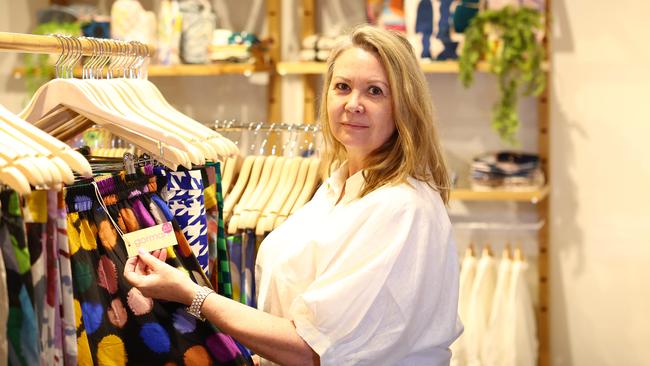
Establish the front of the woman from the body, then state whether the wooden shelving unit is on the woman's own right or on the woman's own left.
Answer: on the woman's own right

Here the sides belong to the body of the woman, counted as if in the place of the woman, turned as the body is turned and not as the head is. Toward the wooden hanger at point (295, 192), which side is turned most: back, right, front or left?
right

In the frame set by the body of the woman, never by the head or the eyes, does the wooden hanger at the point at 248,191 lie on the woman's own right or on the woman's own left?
on the woman's own right

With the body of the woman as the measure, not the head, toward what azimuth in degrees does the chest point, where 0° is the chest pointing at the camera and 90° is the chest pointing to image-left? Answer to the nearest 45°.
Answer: approximately 90°

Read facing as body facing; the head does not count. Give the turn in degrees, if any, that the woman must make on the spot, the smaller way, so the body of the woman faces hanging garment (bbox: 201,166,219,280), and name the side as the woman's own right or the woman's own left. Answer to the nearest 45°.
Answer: approximately 45° to the woman's own right

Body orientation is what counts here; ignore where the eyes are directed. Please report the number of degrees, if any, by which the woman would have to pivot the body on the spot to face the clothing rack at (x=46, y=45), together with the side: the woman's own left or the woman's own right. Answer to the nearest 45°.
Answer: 0° — they already face it

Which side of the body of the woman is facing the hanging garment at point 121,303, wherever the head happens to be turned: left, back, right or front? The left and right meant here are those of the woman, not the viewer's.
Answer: front

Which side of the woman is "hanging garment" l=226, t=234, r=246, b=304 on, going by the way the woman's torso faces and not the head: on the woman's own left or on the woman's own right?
on the woman's own right
